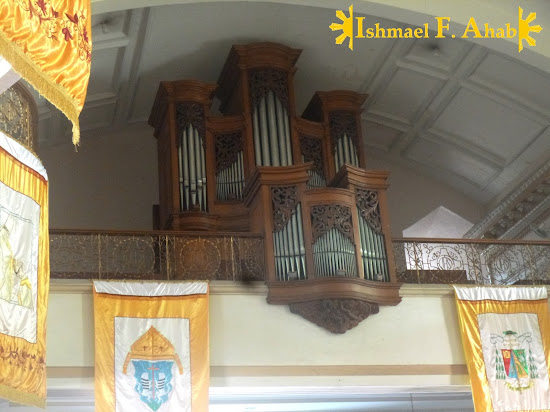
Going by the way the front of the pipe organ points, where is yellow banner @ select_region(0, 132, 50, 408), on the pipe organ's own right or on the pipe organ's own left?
on the pipe organ's own right

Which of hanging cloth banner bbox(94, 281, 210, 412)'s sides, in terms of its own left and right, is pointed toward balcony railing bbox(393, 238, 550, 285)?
left

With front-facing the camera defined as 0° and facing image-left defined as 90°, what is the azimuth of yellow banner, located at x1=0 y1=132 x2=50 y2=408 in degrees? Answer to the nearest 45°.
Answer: approximately 315°

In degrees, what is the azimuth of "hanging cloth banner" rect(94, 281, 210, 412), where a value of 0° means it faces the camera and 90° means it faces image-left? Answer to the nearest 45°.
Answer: approximately 0°

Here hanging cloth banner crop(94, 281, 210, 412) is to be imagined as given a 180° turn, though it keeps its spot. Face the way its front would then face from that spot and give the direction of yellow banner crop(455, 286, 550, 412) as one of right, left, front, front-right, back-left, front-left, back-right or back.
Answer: right

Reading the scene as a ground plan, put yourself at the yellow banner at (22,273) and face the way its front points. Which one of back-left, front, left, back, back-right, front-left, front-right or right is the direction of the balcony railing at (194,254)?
left

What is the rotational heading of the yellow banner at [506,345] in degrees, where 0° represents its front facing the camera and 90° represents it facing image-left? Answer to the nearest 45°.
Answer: approximately 0°

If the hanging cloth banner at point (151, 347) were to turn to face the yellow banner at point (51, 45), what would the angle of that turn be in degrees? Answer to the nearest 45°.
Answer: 0° — it already faces it

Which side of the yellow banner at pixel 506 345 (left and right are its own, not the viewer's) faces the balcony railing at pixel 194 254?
right

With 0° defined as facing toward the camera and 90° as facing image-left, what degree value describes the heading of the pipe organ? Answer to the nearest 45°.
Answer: approximately 315°

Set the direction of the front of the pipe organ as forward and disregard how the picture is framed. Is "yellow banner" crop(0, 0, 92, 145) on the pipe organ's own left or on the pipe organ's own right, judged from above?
on the pipe organ's own right
